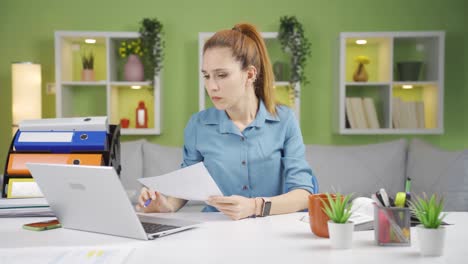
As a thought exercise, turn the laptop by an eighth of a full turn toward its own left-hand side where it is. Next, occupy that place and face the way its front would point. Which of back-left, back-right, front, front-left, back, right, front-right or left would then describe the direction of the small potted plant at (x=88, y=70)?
front

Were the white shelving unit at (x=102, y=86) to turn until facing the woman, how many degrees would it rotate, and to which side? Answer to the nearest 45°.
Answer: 0° — it already faces them

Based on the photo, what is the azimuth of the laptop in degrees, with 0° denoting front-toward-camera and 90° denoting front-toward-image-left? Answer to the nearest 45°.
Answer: approximately 225°

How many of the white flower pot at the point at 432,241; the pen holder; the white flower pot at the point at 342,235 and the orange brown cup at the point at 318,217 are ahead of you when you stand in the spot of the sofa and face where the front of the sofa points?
4

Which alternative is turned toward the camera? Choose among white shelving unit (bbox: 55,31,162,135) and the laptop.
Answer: the white shelving unit

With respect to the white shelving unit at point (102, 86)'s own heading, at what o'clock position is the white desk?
The white desk is roughly at 12 o'clock from the white shelving unit.

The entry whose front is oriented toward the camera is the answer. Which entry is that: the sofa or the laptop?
the sofa

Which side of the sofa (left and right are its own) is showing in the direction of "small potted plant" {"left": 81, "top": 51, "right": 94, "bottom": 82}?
right

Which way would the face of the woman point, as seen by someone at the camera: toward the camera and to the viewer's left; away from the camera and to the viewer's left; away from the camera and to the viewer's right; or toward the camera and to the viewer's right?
toward the camera and to the viewer's left

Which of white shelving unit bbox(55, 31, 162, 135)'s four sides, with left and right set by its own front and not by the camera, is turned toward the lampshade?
right

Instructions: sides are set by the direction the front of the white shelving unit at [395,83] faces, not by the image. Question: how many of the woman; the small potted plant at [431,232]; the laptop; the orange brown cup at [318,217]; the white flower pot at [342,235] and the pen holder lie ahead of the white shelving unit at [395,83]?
6

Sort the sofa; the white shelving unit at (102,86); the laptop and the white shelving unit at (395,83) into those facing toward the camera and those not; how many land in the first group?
3

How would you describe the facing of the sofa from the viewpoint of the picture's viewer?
facing the viewer

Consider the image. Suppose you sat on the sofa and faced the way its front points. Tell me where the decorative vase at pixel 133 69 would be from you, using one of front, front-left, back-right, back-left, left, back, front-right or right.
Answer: right

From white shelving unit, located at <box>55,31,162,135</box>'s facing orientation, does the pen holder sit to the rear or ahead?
ahead

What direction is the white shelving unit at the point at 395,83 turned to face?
toward the camera

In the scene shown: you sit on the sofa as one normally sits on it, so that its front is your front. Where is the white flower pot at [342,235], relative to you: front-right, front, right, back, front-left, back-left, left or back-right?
front

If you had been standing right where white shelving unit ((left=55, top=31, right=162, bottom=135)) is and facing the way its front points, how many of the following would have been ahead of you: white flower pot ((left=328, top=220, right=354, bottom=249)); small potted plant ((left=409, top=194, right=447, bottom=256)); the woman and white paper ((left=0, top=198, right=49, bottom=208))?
4

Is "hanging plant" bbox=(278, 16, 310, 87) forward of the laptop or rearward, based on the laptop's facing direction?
forward

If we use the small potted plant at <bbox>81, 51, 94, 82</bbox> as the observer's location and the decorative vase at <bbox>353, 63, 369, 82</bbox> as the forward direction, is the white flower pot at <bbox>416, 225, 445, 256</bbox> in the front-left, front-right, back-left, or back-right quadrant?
front-right

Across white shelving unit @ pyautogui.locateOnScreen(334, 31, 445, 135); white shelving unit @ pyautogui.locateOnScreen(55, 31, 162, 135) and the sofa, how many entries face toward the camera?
3
